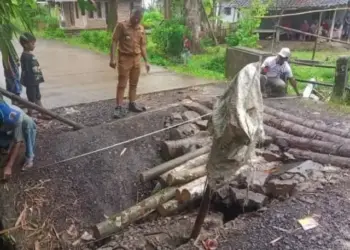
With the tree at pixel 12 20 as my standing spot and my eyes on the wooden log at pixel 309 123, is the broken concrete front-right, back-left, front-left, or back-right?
front-right

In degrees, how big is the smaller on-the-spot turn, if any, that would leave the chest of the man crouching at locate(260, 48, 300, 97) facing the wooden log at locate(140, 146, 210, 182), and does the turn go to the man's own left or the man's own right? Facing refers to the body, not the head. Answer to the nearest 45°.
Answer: approximately 45° to the man's own right

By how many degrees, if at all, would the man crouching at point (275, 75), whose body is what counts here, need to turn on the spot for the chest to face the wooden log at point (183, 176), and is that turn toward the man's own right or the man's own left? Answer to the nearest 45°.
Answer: approximately 45° to the man's own right

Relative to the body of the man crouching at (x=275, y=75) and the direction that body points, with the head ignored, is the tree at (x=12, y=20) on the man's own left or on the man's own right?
on the man's own right

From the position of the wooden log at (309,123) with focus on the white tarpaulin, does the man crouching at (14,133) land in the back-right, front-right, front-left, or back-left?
front-right
